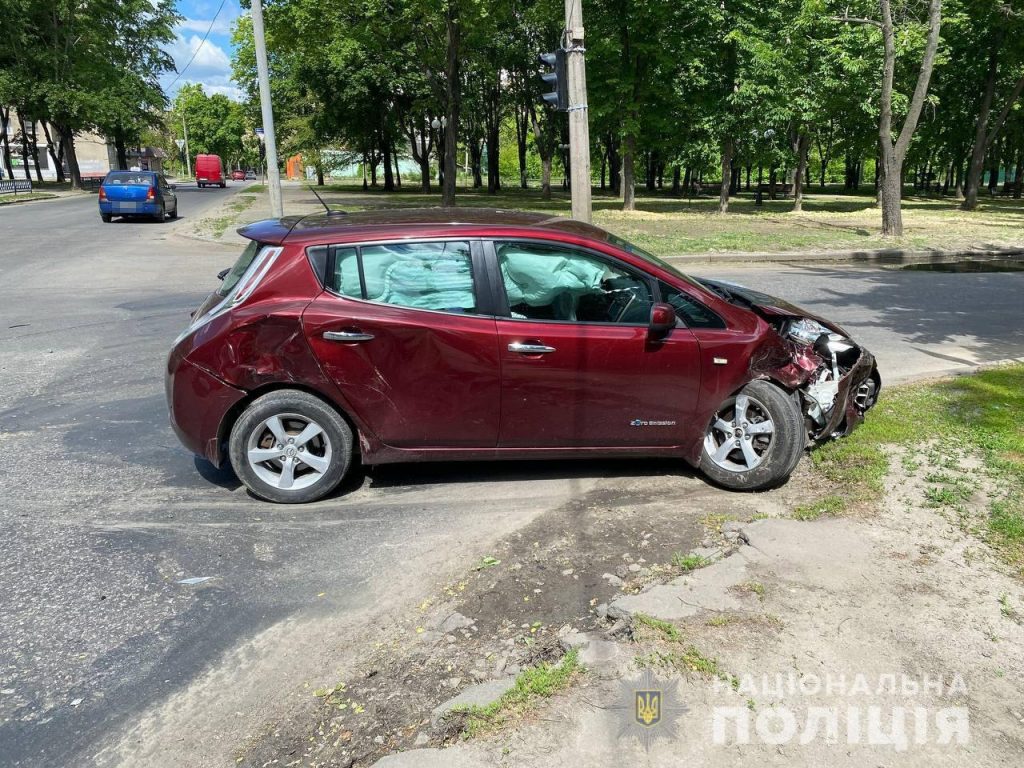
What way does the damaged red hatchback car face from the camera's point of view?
to the viewer's right

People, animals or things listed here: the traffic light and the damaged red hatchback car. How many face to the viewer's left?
1

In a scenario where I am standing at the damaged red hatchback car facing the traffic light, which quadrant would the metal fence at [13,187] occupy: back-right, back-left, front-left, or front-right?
front-left

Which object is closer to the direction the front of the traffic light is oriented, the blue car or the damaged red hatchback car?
the blue car

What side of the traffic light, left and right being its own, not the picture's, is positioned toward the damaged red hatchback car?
left

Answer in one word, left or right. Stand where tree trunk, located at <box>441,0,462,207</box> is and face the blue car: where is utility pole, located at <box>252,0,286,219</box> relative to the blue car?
left

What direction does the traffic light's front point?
to the viewer's left

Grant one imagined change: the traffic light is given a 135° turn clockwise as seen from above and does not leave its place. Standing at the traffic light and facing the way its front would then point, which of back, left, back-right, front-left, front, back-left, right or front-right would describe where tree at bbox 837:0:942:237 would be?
front

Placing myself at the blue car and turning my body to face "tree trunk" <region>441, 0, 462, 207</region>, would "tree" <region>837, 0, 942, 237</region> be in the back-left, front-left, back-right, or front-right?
front-right

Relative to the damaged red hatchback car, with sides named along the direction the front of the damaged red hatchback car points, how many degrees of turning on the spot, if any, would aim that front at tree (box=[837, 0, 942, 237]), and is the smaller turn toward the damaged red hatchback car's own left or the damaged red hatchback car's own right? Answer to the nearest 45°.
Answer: approximately 45° to the damaged red hatchback car's own left

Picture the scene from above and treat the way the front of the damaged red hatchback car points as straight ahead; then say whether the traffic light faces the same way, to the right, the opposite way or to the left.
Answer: the opposite way

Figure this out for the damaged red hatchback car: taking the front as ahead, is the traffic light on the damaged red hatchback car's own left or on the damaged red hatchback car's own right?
on the damaged red hatchback car's own left
